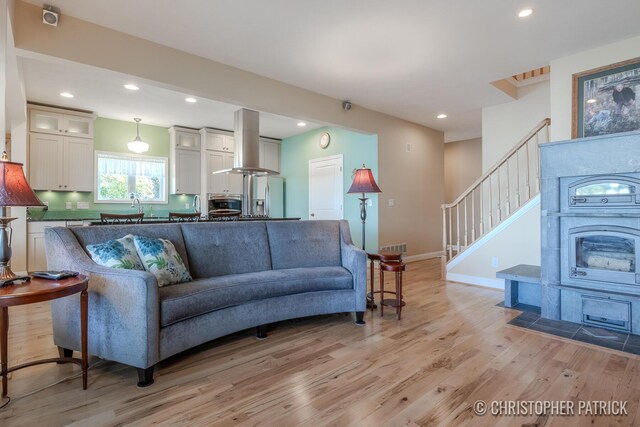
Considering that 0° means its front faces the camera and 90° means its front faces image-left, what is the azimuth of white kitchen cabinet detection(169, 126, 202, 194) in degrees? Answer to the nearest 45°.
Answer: approximately 0°

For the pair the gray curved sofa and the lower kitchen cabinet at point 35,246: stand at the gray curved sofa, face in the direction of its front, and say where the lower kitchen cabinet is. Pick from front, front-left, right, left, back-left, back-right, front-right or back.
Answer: back

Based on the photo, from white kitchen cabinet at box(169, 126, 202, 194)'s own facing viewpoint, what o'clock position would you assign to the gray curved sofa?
The gray curved sofa is roughly at 12 o'clock from the white kitchen cabinet.

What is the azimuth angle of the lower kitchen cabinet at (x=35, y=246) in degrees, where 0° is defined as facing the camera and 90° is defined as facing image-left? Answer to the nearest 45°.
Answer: approximately 0°

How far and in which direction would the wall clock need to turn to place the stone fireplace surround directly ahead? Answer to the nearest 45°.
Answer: approximately 90° to its left

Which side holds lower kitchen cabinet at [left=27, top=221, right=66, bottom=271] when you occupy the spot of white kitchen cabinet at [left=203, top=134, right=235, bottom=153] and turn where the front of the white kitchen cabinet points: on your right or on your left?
on your right

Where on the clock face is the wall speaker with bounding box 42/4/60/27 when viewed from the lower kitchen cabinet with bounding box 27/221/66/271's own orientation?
The wall speaker is roughly at 12 o'clock from the lower kitchen cabinet.
